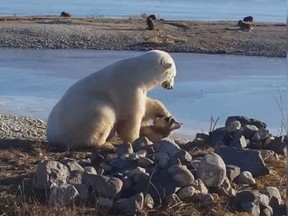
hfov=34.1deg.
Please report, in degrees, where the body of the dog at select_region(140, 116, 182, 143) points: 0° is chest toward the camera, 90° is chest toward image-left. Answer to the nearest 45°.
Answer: approximately 270°

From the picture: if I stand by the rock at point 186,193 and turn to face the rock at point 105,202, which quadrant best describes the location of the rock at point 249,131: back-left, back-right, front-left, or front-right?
back-right

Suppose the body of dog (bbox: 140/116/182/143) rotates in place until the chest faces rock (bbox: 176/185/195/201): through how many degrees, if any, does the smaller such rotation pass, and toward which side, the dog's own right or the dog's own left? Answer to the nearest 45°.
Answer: approximately 90° to the dog's own right

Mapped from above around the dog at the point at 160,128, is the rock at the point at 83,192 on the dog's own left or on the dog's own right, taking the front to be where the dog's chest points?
on the dog's own right

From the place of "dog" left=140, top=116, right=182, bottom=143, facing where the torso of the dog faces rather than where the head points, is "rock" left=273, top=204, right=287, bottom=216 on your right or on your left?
on your right

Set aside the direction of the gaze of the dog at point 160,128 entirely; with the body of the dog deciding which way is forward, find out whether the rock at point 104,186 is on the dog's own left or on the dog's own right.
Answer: on the dog's own right

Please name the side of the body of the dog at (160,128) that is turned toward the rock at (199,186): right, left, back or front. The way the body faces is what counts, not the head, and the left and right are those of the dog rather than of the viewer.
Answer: right

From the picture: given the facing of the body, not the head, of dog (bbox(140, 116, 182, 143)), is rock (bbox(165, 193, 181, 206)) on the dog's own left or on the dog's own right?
on the dog's own right

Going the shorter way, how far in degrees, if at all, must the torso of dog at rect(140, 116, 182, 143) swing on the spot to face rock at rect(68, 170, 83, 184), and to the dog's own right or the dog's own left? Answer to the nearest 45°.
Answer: approximately 90° to the dog's own right

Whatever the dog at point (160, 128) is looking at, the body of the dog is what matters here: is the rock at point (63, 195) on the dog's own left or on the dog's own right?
on the dog's own right

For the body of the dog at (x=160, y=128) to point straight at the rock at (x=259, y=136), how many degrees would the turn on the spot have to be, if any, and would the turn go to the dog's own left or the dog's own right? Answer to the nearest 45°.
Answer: approximately 45° to the dog's own right

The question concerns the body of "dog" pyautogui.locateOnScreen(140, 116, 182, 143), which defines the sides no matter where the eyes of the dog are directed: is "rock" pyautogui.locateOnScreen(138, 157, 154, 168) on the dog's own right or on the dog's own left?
on the dog's own right

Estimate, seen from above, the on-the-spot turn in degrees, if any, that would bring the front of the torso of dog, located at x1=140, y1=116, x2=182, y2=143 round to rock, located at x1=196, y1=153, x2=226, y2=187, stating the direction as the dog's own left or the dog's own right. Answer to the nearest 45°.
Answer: approximately 90° to the dog's own right
